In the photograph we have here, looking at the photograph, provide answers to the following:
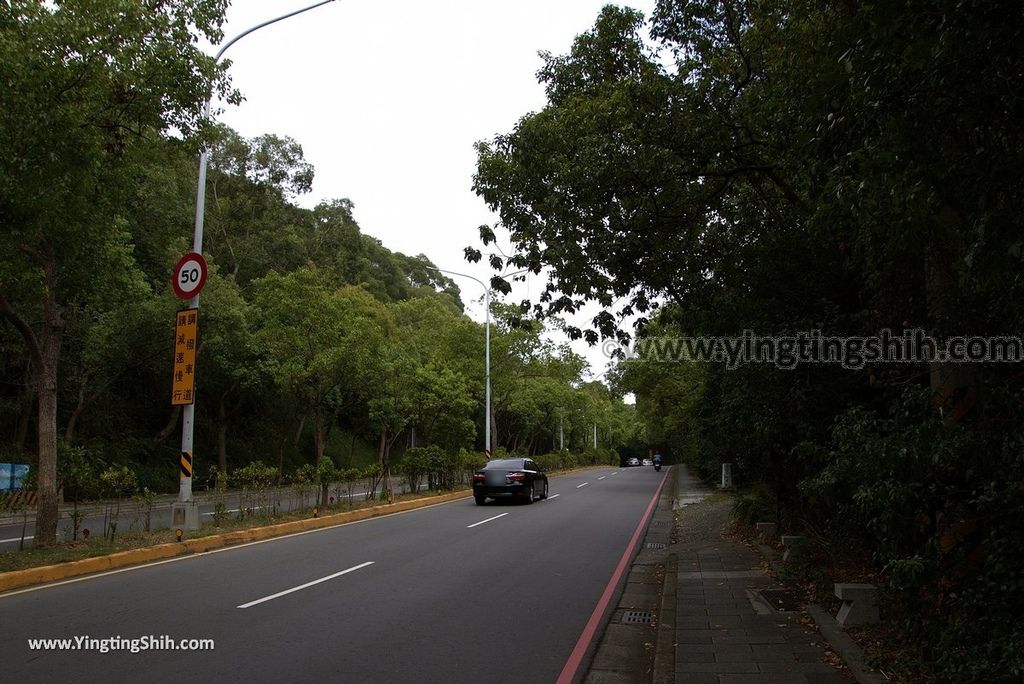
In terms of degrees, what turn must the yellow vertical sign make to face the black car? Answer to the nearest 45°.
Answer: approximately 135° to its left

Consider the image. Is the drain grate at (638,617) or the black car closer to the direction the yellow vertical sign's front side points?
the drain grate

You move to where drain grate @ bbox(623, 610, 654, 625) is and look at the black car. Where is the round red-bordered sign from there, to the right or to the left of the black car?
left

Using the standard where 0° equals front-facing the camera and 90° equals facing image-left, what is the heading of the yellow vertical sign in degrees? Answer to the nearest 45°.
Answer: approximately 0°

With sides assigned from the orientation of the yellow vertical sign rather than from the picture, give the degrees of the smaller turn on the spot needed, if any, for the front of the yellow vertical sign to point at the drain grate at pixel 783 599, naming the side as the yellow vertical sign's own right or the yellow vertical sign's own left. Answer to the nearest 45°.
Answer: approximately 45° to the yellow vertical sign's own left

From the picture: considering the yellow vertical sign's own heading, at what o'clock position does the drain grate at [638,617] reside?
The drain grate is roughly at 11 o'clock from the yellow vertical sign.
